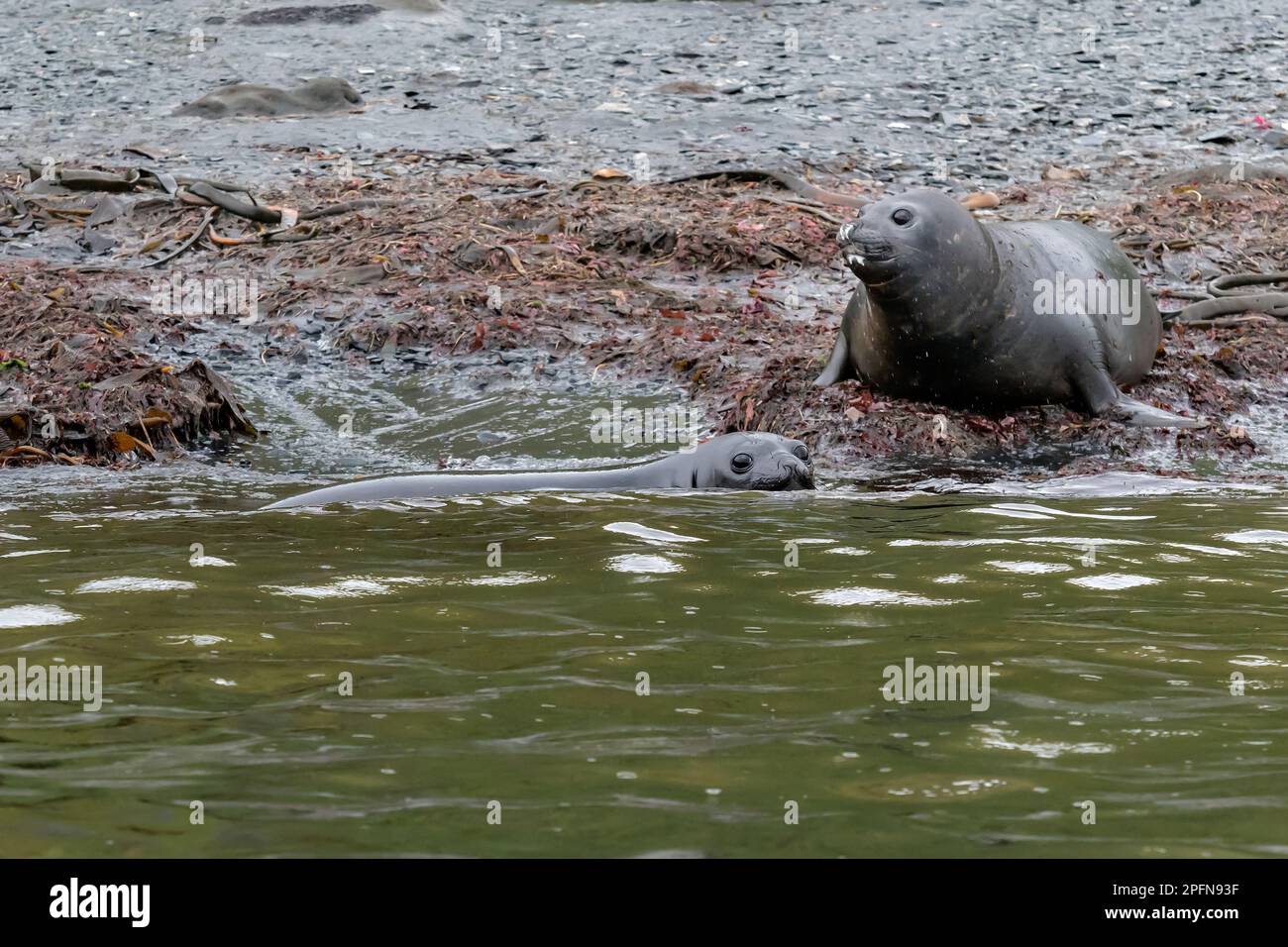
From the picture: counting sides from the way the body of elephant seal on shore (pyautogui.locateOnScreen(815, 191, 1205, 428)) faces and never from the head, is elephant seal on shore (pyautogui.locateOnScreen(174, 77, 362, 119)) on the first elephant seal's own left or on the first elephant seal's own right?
on the first elephant seal's own right

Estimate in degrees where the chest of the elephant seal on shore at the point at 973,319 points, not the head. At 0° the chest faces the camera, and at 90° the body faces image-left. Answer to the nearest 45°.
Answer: approximately 45°

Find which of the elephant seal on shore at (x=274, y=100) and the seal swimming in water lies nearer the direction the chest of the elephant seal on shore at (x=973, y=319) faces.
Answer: the seal swimming in water

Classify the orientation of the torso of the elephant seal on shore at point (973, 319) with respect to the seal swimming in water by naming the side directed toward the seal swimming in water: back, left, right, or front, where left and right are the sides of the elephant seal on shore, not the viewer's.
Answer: front
